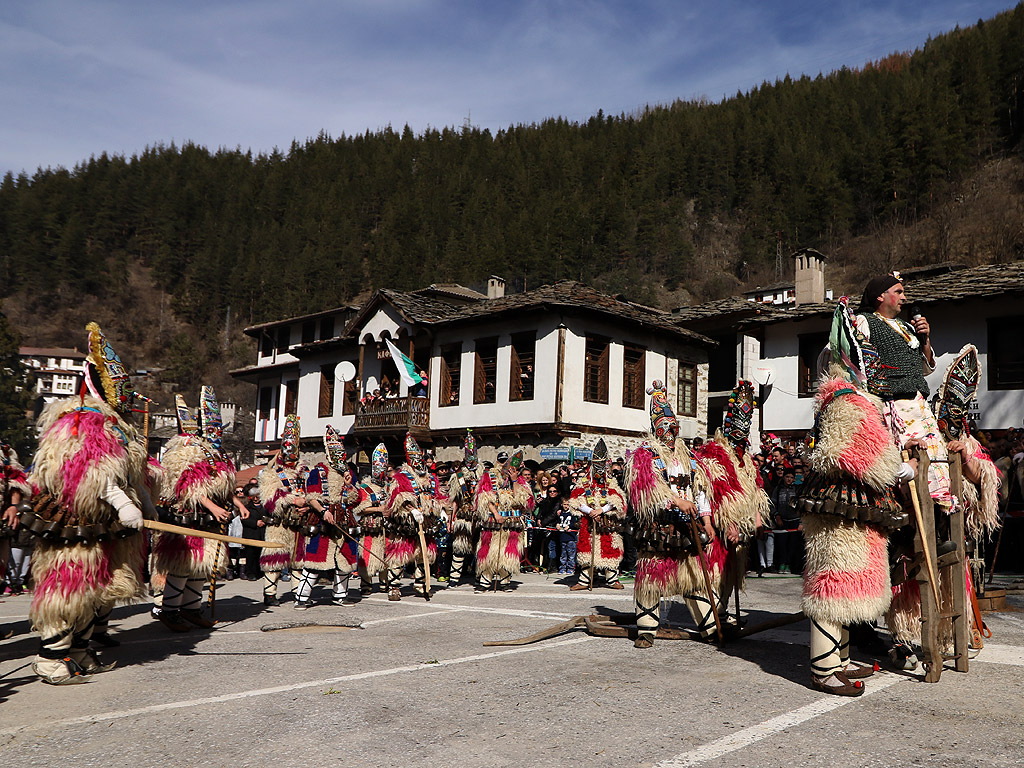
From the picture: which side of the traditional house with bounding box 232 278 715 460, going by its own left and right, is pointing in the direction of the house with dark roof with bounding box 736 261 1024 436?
left

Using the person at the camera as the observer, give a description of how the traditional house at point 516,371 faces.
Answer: facing the viewer and to the left of the viewer

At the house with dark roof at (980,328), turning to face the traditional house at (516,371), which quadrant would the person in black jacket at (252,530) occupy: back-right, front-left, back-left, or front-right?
front-left

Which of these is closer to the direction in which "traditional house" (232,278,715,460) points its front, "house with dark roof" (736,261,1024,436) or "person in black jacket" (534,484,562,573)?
the person in black jacket

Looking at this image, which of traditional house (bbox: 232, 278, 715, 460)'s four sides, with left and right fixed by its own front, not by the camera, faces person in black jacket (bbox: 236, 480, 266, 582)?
front

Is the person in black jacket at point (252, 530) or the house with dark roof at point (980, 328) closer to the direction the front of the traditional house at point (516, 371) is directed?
the person in black jacket

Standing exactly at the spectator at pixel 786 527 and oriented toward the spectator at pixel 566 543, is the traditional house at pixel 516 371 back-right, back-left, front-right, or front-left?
front-right

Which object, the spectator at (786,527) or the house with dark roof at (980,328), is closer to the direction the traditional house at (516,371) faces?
the spectator

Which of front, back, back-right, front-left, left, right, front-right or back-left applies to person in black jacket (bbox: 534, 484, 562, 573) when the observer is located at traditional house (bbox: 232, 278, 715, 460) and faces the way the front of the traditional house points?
front-left

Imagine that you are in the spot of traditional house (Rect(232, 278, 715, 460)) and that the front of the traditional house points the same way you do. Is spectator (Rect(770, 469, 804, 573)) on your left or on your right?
on your left

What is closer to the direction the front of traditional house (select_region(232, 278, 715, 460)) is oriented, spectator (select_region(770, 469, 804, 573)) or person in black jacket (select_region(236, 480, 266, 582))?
the person in black jacket

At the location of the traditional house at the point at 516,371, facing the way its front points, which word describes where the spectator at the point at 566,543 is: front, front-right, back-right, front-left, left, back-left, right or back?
front-left

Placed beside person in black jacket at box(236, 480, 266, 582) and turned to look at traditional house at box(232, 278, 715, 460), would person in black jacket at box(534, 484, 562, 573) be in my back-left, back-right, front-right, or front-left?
front-right
